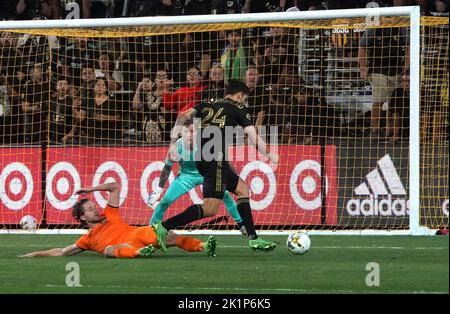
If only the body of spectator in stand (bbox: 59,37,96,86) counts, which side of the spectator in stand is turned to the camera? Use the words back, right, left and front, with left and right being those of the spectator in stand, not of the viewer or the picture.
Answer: front

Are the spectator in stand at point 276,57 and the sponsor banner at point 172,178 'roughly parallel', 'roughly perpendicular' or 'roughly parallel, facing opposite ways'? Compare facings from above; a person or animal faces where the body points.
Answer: roughly parallel

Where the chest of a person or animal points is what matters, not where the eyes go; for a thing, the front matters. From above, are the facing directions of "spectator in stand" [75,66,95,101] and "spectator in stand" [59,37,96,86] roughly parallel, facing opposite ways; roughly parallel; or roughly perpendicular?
roughly parallel

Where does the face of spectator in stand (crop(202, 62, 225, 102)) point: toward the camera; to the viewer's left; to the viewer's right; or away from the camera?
toward the camera

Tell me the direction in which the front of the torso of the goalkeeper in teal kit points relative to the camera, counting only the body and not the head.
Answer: toward the camera

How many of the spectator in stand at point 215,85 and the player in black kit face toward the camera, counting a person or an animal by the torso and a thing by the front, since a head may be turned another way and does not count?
1

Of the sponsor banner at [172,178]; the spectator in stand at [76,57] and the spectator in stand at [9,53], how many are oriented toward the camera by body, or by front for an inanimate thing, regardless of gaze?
3

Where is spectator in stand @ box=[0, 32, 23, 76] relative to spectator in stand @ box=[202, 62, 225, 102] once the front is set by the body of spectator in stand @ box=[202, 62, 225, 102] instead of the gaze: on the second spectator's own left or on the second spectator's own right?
on the second spectator's own right

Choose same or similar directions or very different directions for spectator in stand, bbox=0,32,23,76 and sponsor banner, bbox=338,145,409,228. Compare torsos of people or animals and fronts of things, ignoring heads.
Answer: same or similar directions

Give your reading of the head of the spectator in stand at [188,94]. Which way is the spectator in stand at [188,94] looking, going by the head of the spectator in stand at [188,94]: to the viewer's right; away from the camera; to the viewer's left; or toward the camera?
toward the camera

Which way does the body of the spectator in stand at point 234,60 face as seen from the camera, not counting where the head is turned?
toward the camera

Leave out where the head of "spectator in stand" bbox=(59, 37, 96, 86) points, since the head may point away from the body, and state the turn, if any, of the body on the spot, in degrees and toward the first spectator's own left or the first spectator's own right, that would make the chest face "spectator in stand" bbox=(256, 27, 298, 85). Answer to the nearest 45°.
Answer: approximately 45° to the first spectator's own left

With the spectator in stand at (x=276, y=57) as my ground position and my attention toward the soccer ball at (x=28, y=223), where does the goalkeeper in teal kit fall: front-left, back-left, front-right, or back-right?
front-left

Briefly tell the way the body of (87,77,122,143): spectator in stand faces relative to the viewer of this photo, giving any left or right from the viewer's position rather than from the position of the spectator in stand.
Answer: facing the viewer

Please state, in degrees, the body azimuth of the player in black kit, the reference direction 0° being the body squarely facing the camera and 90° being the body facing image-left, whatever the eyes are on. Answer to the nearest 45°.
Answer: approximately 225°

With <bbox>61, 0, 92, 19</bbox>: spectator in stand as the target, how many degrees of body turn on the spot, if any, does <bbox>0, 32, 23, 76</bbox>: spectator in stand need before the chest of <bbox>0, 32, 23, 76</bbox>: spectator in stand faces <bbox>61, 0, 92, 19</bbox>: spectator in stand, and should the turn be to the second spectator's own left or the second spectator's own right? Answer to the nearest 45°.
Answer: approximately 135° to the second spectator's own left

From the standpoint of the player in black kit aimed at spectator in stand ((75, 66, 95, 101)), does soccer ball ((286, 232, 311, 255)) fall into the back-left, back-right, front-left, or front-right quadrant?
back-right
